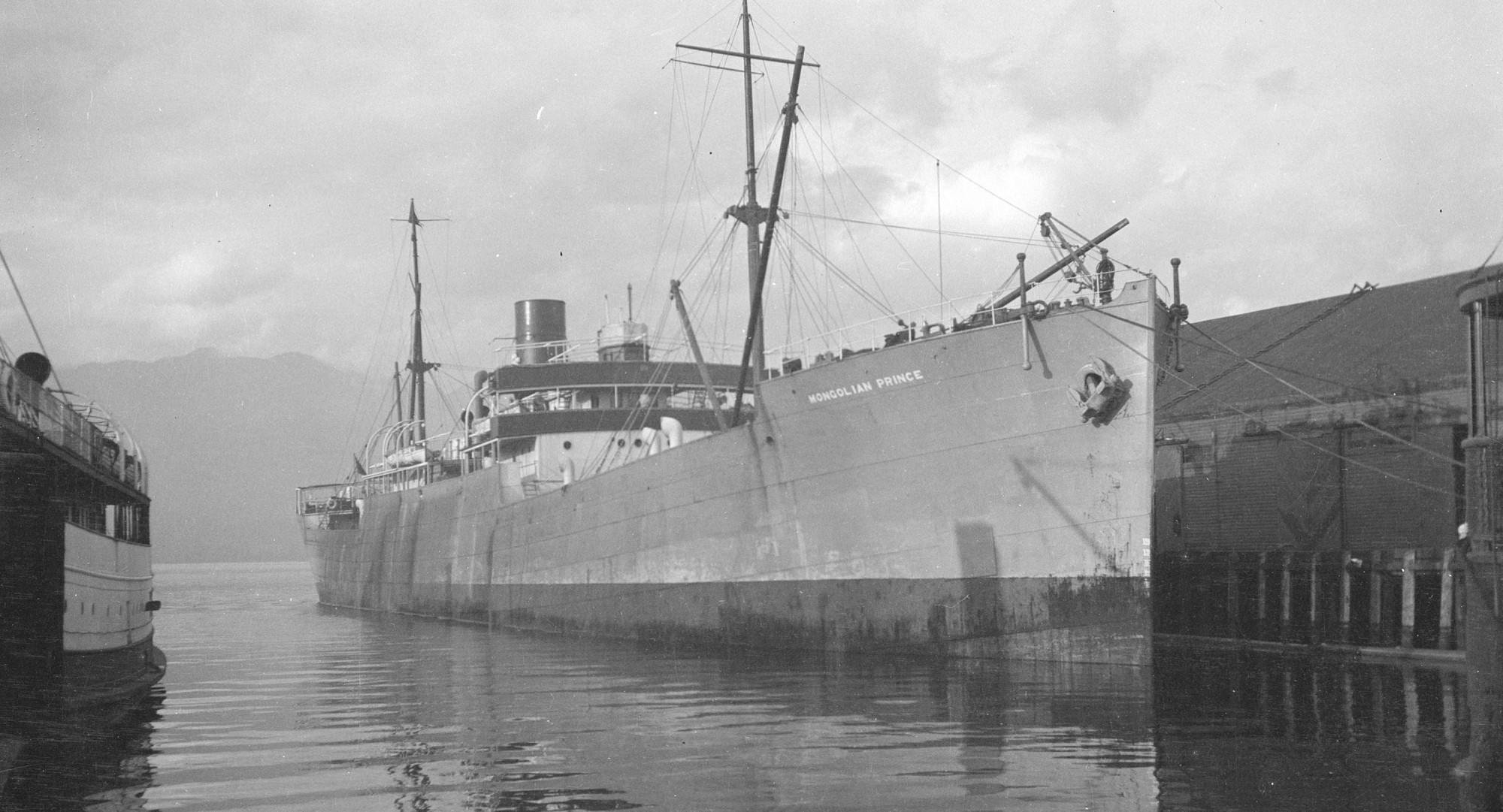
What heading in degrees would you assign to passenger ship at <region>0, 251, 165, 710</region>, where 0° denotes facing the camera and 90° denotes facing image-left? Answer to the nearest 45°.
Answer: approximately 45°

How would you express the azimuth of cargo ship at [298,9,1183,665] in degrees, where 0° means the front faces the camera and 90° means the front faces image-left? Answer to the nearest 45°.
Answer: approximately 315°

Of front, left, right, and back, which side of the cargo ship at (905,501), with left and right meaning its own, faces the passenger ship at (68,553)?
right

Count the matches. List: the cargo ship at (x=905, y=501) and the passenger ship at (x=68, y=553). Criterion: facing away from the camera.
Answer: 0
